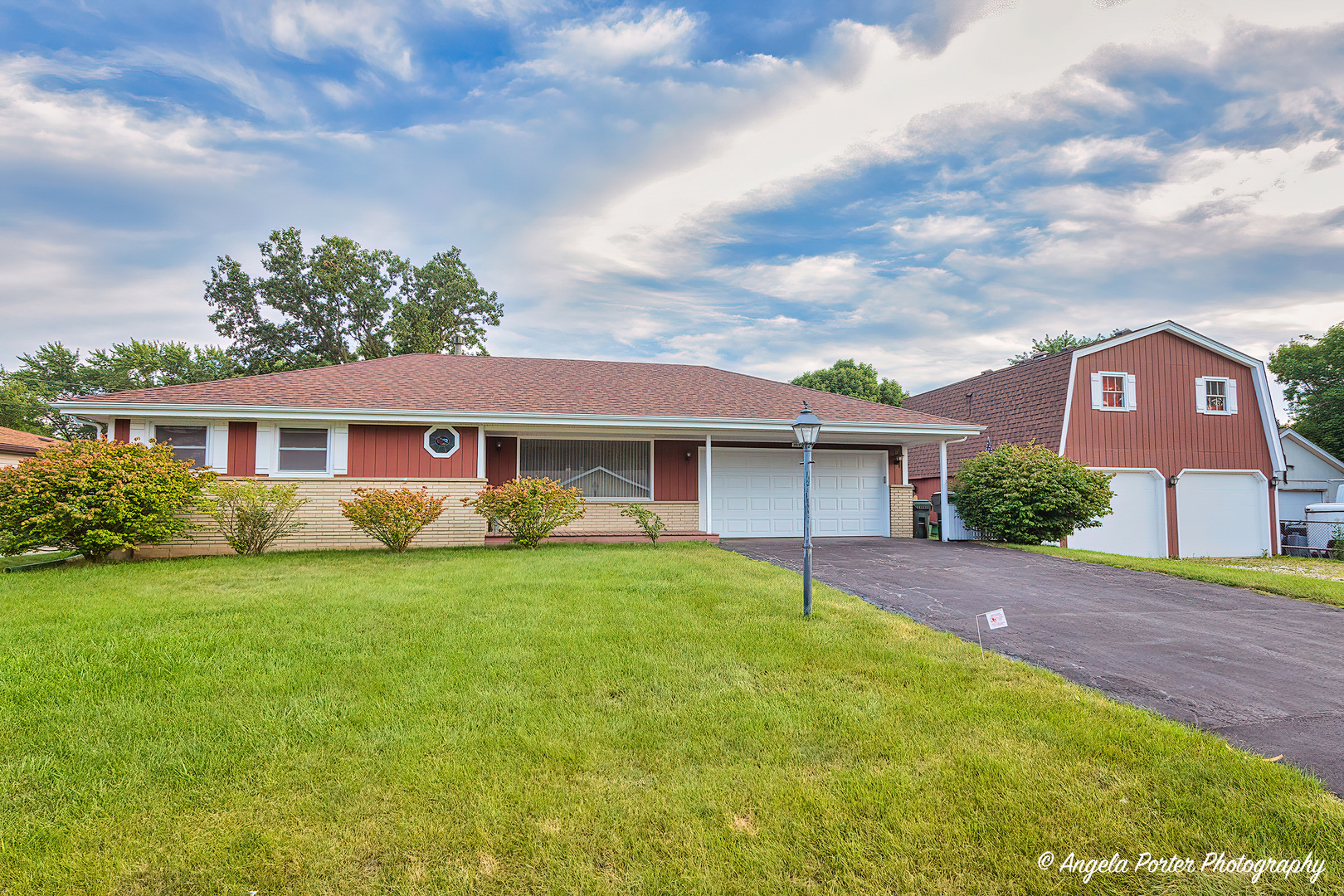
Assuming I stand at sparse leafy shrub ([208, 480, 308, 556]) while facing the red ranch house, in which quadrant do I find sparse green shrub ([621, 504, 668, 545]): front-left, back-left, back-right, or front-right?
front-right

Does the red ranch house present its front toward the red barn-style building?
no

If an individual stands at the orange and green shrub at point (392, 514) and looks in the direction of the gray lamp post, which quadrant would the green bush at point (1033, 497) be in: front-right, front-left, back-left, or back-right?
front-left

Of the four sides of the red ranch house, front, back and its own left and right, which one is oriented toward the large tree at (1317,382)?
left

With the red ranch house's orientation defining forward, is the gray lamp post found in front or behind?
in front

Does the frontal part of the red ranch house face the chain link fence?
no

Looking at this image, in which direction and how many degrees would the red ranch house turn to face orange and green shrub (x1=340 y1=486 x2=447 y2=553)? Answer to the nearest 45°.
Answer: approximately 45° to its right

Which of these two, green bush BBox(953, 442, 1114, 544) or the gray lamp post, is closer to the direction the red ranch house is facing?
the gray lamp post

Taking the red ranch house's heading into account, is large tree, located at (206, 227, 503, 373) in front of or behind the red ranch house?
behind

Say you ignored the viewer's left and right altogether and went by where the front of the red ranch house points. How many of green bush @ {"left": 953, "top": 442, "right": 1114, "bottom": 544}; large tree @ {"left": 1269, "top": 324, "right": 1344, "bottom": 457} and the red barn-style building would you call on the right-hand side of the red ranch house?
0

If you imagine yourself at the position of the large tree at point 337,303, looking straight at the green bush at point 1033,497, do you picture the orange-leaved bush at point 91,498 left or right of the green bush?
right

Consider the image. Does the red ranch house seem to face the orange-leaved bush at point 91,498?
no

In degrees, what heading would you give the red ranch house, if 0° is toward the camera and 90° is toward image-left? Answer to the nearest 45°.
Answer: approximately 0°
